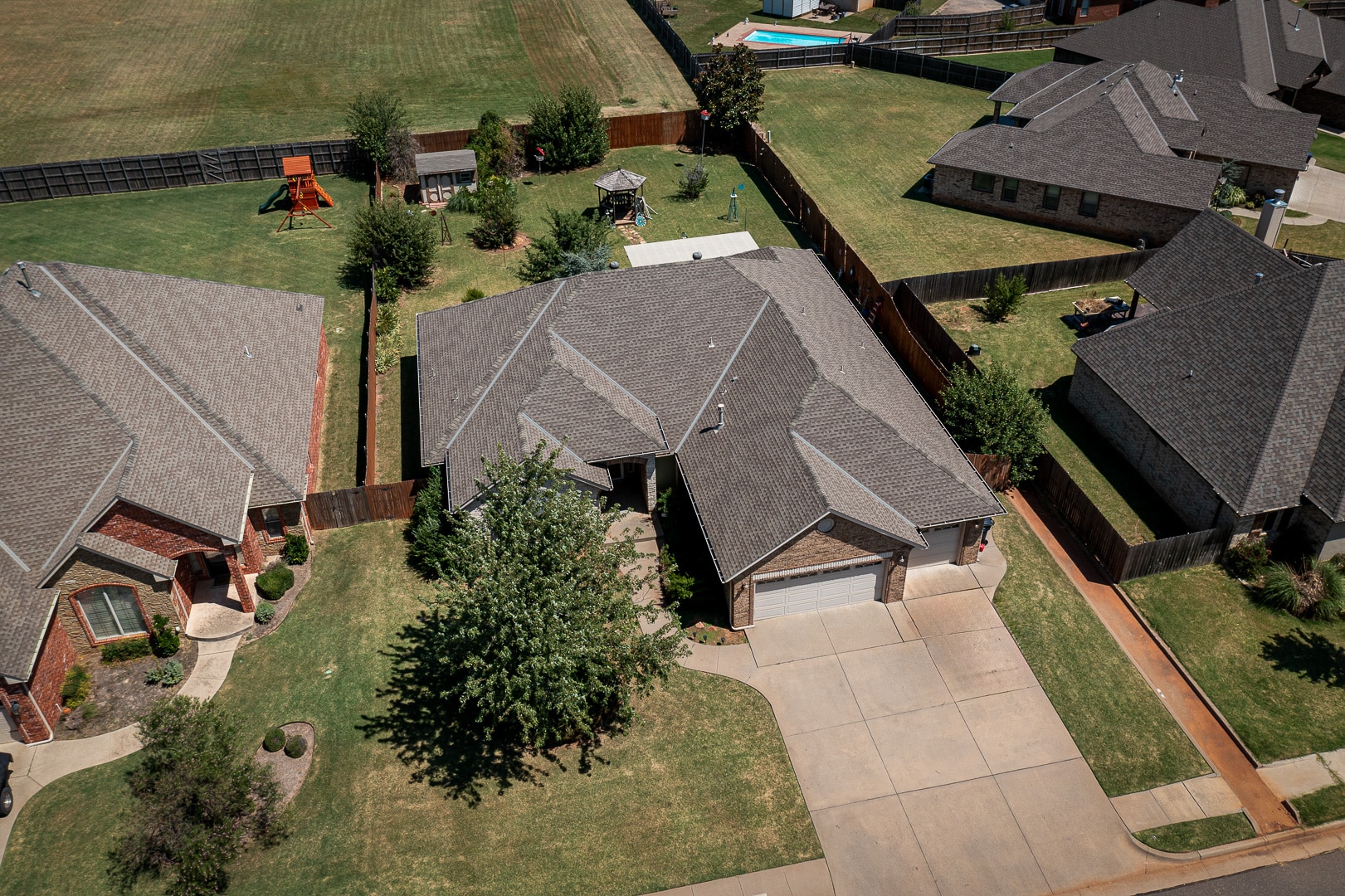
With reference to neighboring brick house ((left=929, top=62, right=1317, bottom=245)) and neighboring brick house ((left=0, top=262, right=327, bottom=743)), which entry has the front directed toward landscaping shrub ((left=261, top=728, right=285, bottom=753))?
neighboring brick house ((left=0, top=262, right=327, bottom=743))

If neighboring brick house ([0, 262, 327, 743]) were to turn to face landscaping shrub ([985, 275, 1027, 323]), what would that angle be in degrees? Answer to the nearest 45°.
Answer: approximately 90° to its left

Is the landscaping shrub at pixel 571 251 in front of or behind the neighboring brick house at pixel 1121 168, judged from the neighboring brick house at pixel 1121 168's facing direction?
behind

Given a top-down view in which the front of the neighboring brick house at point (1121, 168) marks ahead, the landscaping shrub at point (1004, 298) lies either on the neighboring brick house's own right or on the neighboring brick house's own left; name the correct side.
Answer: on the neighboring brick house's own right

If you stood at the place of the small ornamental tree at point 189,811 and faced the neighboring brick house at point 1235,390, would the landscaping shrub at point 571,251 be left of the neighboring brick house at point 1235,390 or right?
left

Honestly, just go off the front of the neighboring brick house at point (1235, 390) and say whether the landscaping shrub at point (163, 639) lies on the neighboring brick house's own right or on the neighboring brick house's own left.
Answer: on the neighboring brick house's own right

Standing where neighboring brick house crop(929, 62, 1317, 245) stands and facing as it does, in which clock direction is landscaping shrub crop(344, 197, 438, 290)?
The landscaping shrub is roughly at 5 o'clock from the neighboring brick house.

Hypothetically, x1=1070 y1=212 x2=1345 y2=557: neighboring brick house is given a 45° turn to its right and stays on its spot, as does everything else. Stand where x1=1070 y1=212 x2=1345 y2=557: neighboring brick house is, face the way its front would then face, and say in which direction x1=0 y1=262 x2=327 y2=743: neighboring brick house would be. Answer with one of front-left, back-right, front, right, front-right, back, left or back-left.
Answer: front-right

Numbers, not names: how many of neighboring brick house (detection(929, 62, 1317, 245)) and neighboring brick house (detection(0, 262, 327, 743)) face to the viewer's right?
1

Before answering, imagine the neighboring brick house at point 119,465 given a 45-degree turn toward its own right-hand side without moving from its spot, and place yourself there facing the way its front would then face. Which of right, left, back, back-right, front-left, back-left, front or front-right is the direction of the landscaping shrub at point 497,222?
back

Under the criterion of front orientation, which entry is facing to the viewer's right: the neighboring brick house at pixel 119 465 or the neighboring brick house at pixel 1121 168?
the neighboring brick house at pixel 1121 168
